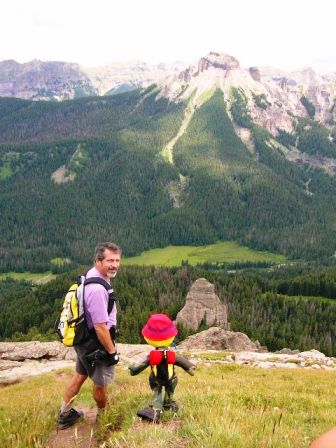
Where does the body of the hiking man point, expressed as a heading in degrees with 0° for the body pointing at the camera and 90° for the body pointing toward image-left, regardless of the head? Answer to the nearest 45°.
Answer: approximately 270°

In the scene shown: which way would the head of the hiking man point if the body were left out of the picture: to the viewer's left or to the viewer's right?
to the viewer's right
